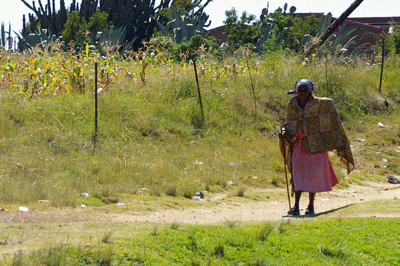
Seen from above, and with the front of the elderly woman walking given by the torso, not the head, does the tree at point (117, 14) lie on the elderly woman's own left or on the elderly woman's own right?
on the elderly woman's own right

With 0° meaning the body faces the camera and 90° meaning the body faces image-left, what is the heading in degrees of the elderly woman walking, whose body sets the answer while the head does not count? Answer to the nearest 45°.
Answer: approximately 45°

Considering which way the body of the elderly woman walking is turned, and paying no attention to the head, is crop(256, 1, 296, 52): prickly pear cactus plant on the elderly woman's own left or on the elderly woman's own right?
on the elderly woman's own right
